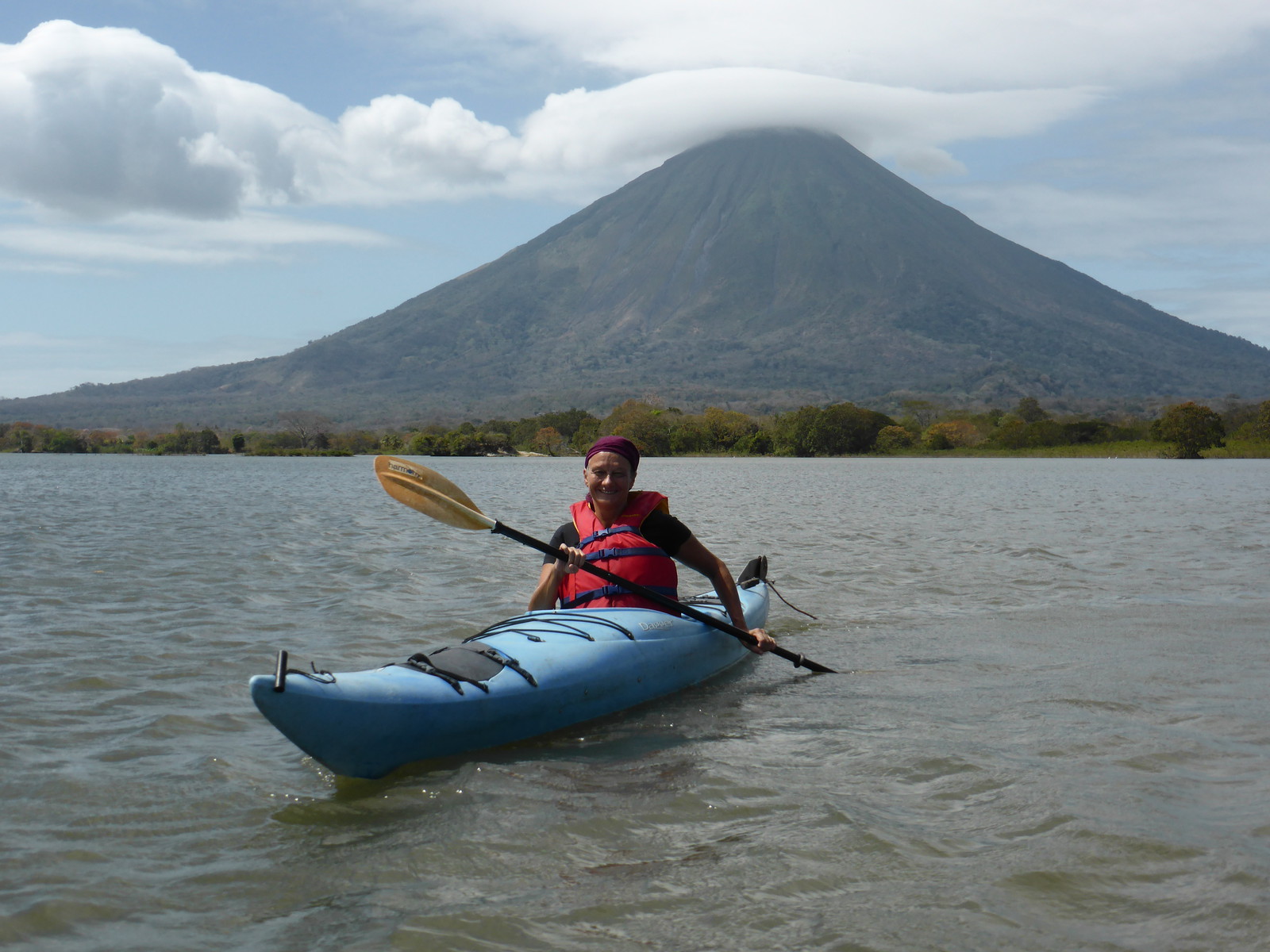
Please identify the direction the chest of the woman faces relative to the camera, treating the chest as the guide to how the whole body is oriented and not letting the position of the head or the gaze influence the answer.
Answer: toward the camera

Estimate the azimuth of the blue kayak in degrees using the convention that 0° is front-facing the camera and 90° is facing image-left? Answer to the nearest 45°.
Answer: approximately 45°

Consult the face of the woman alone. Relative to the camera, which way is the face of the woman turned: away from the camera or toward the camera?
toward the camera
